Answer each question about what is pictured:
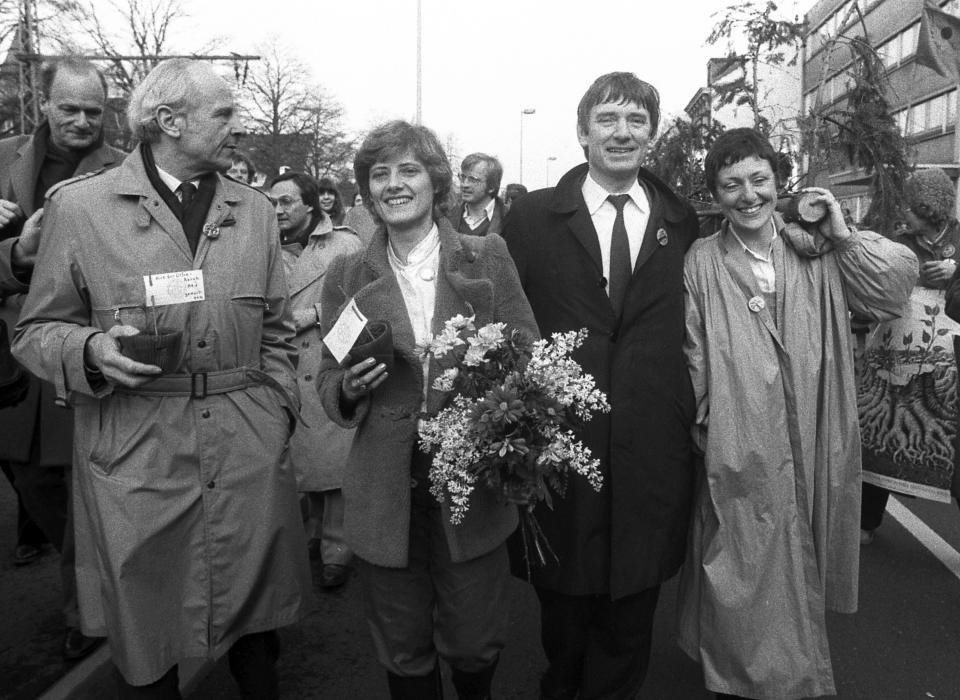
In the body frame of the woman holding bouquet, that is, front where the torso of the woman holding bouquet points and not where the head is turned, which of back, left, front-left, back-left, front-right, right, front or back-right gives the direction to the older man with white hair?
right

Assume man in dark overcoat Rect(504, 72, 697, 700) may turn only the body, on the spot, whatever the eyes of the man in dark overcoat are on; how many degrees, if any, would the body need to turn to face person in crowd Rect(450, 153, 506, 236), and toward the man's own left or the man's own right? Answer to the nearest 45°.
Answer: approximately 180°

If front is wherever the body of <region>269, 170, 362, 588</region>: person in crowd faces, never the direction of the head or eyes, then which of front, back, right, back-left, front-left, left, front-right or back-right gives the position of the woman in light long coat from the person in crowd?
left

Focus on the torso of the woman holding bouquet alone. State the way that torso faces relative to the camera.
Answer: toward the camera

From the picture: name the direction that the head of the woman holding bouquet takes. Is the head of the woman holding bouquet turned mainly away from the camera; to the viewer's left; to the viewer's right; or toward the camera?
toward the camera

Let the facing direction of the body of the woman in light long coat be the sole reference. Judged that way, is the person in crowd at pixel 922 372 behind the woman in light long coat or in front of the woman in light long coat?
behind

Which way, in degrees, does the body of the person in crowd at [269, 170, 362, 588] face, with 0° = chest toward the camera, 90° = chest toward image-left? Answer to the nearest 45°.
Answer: approximately 45°

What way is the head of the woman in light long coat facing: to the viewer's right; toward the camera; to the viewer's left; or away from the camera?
toward the camera

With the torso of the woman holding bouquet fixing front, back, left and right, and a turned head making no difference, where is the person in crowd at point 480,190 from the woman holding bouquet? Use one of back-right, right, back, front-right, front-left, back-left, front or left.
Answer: back

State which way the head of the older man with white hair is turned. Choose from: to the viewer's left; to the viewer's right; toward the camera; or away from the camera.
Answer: to the viewer's right

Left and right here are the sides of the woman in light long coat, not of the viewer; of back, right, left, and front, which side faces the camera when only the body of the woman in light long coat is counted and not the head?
front

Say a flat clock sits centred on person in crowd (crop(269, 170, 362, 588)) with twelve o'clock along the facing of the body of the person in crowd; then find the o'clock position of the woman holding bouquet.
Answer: The woman holding bouquet is roughly at 10 o'clock from the person in crowd.

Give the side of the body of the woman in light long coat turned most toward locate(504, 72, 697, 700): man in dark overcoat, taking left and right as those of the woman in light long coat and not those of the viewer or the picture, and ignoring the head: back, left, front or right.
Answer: right

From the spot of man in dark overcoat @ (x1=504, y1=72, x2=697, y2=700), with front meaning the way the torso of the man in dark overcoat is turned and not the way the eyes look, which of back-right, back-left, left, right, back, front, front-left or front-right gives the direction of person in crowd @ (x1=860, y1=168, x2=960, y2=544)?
back-left

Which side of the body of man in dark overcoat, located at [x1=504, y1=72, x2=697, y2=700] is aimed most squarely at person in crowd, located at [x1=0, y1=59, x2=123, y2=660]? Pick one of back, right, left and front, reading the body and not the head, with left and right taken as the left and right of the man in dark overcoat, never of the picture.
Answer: right
